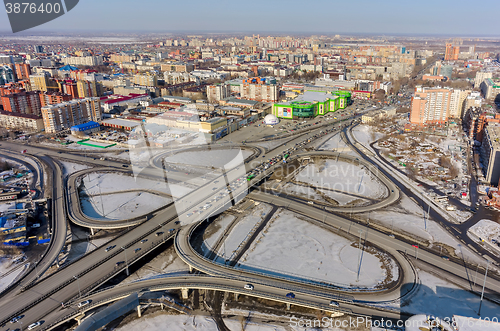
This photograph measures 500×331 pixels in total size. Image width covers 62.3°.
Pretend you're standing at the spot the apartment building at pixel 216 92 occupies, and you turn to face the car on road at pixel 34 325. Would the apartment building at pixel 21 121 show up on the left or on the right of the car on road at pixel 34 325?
right

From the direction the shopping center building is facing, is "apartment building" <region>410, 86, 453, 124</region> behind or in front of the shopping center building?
in front

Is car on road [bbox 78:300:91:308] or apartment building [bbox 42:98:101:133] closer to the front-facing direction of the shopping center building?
the car on road

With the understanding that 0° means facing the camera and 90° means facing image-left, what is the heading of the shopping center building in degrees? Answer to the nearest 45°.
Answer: approximately 315°

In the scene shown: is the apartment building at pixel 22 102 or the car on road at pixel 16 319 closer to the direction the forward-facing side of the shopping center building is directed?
the car on road

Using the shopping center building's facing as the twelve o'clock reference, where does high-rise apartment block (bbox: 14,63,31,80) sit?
The high-rise apartment block is roughly at 5 o'clock from the shopping center building.

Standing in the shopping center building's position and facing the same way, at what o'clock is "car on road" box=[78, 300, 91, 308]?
The car on road is roughly at 2 o'clock from the shopping center building.

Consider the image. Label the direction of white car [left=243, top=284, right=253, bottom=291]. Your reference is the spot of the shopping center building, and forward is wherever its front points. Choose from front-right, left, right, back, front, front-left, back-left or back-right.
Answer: front-right

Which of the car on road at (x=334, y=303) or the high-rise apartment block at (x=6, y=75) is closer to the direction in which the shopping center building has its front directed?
the car on road

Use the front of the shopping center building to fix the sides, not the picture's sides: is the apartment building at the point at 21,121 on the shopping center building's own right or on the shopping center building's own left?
on the shopping center building's own right

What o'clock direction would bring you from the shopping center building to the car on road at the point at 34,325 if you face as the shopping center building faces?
The car on road is roughly at 2 o'clock from the shopping center building.

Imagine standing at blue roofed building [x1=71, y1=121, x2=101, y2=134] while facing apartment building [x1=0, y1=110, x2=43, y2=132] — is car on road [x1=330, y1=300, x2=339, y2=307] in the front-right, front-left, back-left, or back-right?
back-left

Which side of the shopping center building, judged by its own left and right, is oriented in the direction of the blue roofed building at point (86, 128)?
right
